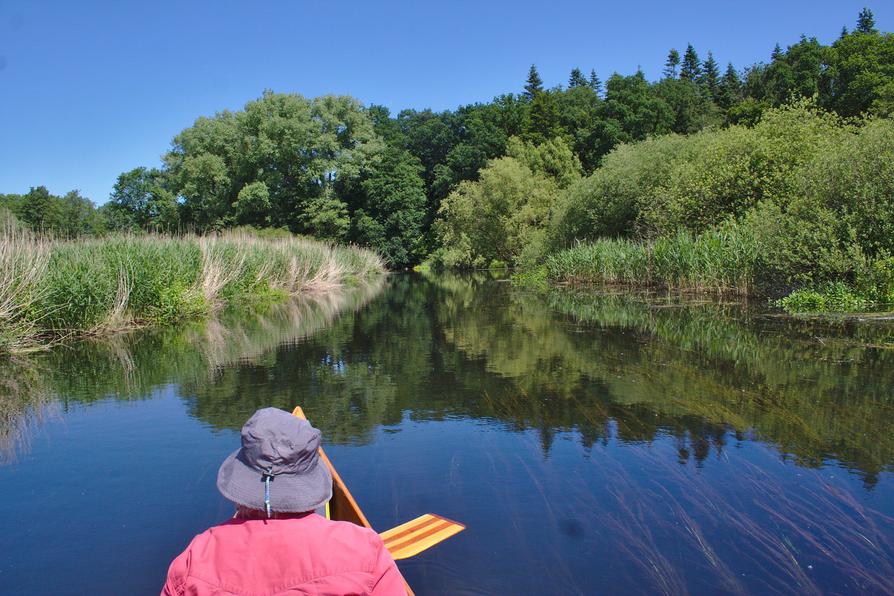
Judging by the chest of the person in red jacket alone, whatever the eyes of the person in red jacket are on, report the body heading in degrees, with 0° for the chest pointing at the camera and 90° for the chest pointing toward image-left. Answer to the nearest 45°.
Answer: approximately 180°

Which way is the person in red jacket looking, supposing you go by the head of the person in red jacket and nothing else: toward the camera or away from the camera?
away from the camera
